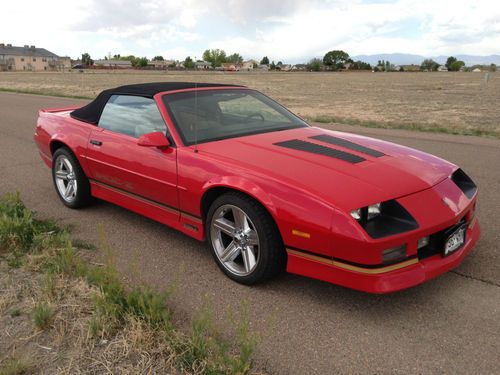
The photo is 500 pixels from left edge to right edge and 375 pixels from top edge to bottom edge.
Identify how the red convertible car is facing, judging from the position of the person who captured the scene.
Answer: facing the viewer and to the right of the viewer
